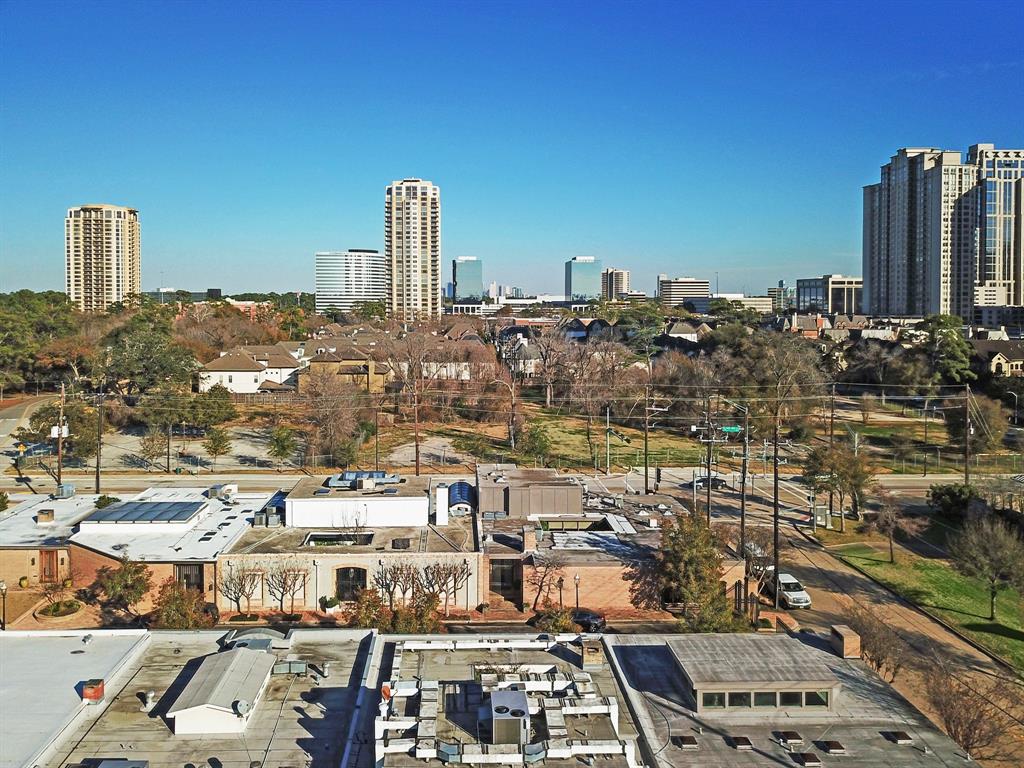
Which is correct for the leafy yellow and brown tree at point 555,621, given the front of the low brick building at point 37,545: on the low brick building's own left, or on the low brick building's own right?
on the low brick building's own left

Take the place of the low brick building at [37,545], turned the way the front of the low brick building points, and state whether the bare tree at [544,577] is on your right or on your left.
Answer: on your left

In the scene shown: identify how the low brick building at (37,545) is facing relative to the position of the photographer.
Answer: facing the viewer

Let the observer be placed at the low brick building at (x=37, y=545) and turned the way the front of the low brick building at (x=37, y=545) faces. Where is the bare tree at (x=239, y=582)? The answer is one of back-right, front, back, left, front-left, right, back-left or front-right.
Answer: front-left

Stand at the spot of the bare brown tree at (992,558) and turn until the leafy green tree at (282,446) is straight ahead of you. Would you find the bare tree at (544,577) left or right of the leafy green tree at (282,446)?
left

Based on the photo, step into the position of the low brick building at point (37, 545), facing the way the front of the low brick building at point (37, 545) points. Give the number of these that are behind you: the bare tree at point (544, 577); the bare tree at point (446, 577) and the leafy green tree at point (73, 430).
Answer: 1

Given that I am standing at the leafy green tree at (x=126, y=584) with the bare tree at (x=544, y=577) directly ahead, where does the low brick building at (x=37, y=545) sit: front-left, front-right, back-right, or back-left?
back-left

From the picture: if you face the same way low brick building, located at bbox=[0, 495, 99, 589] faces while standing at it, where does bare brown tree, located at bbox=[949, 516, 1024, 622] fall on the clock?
The bare brown tree is roughly at 10 o'clock from the low brick building.

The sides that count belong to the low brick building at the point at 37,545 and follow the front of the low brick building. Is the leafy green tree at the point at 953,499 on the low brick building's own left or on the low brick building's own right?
on the low brick building's own left

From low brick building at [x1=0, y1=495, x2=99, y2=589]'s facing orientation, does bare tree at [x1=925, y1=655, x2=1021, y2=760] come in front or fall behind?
in front
